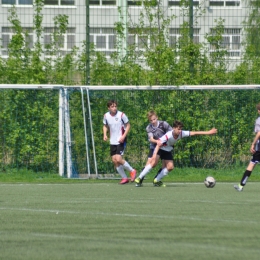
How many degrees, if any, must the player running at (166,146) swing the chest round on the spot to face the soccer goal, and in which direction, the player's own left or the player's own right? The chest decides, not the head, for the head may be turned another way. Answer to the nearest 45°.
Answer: approximately 180°

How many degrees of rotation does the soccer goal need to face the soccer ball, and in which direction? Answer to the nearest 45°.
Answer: approximately 45° to its left

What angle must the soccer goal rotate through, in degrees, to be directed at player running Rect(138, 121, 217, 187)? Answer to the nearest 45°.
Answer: approximately 45° to its left

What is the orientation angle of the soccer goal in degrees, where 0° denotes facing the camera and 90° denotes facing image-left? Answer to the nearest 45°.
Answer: approximately 0°

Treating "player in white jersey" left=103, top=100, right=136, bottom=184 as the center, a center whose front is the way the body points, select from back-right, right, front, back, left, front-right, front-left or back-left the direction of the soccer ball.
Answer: left

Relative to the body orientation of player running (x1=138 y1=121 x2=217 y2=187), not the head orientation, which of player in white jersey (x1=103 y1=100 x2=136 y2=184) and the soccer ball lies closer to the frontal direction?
the soccer ball
